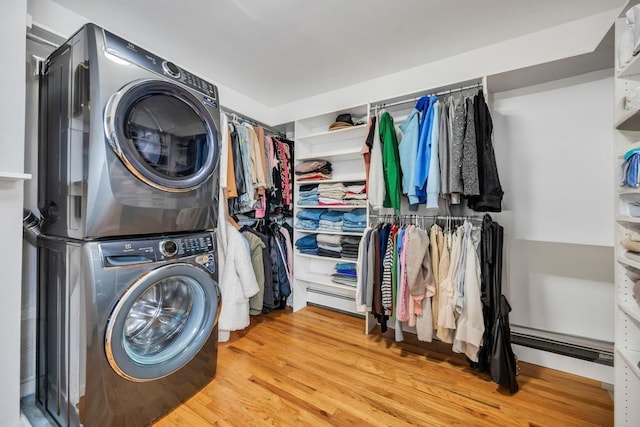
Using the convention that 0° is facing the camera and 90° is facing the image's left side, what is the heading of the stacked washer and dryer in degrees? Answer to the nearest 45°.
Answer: approximately 315°

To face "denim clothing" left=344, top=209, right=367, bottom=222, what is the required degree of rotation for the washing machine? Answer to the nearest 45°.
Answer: approximately 45° to its left

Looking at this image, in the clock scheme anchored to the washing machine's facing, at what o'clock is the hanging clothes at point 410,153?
The hanging clothes is roughly at 11 o'clock from the washing machine.

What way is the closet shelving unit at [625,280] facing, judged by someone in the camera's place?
facing to the left of the viewer

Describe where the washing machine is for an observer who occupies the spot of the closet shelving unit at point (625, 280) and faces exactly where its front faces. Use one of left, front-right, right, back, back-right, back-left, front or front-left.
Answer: front-left

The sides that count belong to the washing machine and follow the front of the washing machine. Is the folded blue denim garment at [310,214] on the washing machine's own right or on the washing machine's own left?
on the washing machine's own left

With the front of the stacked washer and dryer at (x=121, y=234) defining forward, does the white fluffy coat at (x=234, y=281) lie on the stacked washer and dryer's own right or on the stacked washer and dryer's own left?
on the stacked washer and dryer's own left

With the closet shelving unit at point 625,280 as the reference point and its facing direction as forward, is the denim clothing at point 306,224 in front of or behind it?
in front

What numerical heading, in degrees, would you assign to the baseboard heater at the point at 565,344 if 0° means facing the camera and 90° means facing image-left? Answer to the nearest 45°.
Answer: approximately 45°

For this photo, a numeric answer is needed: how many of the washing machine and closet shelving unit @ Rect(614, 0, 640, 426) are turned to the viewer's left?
1

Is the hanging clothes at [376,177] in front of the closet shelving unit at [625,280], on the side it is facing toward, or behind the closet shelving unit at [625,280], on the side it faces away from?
in front

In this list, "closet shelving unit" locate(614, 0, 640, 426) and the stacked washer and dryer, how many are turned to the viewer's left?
1

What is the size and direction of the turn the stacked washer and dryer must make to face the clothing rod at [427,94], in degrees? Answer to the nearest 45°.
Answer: approximately 45° to its left
